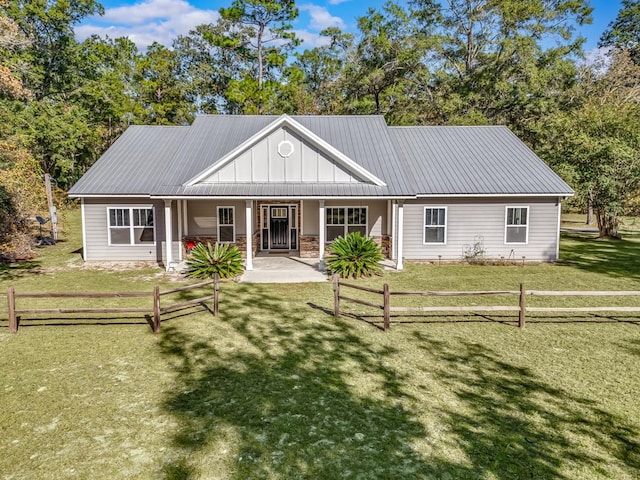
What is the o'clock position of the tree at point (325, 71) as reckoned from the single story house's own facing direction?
The tree is roughly at 6 o'clock from the single story house.

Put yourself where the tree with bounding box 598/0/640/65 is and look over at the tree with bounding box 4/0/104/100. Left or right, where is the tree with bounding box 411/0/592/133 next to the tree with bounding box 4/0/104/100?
left

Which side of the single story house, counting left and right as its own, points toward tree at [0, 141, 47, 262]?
right

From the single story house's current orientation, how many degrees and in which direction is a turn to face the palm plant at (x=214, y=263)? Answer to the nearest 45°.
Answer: approximately 45° to its right

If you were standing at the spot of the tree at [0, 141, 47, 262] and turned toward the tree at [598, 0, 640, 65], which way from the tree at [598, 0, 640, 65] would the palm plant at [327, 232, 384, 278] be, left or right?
right

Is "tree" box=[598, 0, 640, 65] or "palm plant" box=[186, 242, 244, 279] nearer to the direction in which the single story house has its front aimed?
the palm plant

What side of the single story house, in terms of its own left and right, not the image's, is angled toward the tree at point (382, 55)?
back

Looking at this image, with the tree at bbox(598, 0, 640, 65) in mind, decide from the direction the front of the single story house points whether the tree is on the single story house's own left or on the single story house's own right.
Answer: on the single story house's own left

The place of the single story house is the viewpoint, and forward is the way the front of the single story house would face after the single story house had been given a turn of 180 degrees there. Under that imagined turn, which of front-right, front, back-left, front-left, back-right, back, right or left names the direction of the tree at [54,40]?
front-left

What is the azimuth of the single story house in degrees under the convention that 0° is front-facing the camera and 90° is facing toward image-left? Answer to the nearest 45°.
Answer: approximately 0°

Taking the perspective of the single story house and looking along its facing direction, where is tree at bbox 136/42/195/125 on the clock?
The tree is roughly at 5 o'clock from the single story house.
